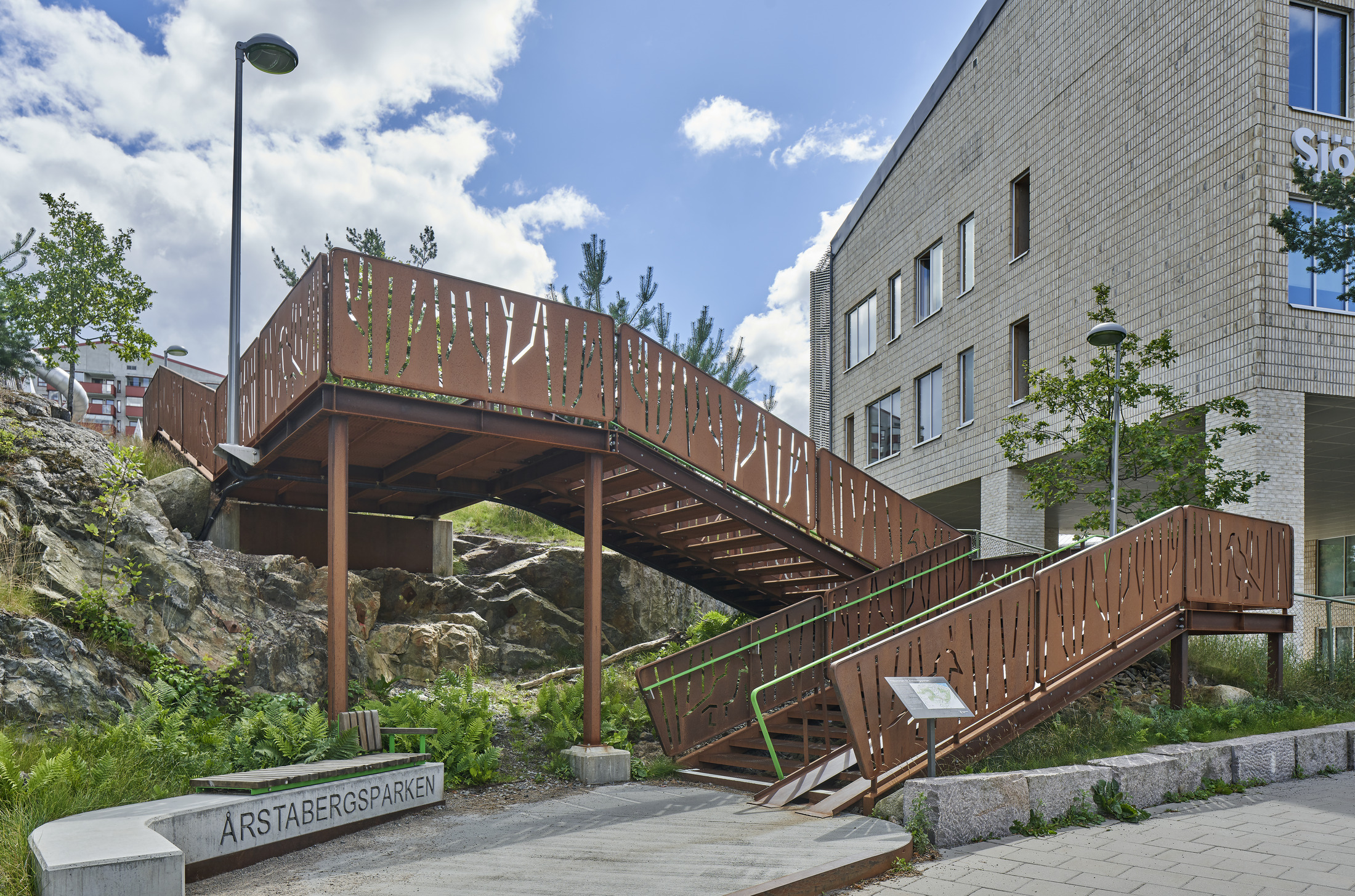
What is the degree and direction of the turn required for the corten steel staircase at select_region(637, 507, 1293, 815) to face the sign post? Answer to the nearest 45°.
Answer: approximately 45° to its left

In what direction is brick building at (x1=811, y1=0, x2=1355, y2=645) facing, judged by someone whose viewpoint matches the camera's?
facing the viewer and to the right of the viewer

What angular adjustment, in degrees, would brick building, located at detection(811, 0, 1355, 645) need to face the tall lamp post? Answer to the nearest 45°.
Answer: approximately 90° to its right

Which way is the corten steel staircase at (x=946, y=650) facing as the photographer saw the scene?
facing the viewer and to the left of the viewer

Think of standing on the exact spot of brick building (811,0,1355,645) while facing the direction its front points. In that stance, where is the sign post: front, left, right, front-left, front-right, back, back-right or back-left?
front-right

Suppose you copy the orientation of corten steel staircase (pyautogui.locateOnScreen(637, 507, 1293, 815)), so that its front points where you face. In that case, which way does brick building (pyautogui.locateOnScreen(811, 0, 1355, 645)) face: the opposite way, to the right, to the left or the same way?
to the left

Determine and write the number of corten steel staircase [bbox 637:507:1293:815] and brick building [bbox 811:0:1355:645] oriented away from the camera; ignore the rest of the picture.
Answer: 0
